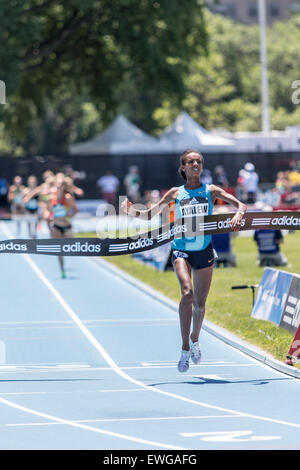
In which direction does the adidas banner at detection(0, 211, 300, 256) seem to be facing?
toward the camera

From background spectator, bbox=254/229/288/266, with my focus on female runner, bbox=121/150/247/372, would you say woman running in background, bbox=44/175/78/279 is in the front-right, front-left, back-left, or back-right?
front-right

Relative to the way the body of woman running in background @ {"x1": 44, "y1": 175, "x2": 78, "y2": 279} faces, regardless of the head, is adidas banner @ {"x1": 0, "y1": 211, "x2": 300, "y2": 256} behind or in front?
in front

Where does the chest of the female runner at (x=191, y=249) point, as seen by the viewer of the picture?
toward the camera

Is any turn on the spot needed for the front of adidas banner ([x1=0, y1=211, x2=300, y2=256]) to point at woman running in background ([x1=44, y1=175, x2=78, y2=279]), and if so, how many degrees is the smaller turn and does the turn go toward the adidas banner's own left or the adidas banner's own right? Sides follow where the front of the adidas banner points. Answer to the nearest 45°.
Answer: approximately 180°

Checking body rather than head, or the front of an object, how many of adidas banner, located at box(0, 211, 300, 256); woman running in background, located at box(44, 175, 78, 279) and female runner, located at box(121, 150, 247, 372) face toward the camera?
3
